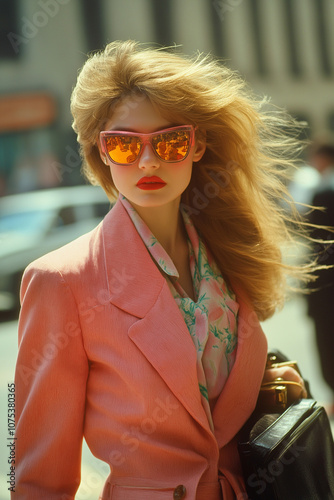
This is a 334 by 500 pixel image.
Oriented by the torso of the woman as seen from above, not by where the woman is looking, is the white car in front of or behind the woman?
behind

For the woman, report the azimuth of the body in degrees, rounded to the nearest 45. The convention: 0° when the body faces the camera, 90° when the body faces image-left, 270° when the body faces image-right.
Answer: approximately 315°
